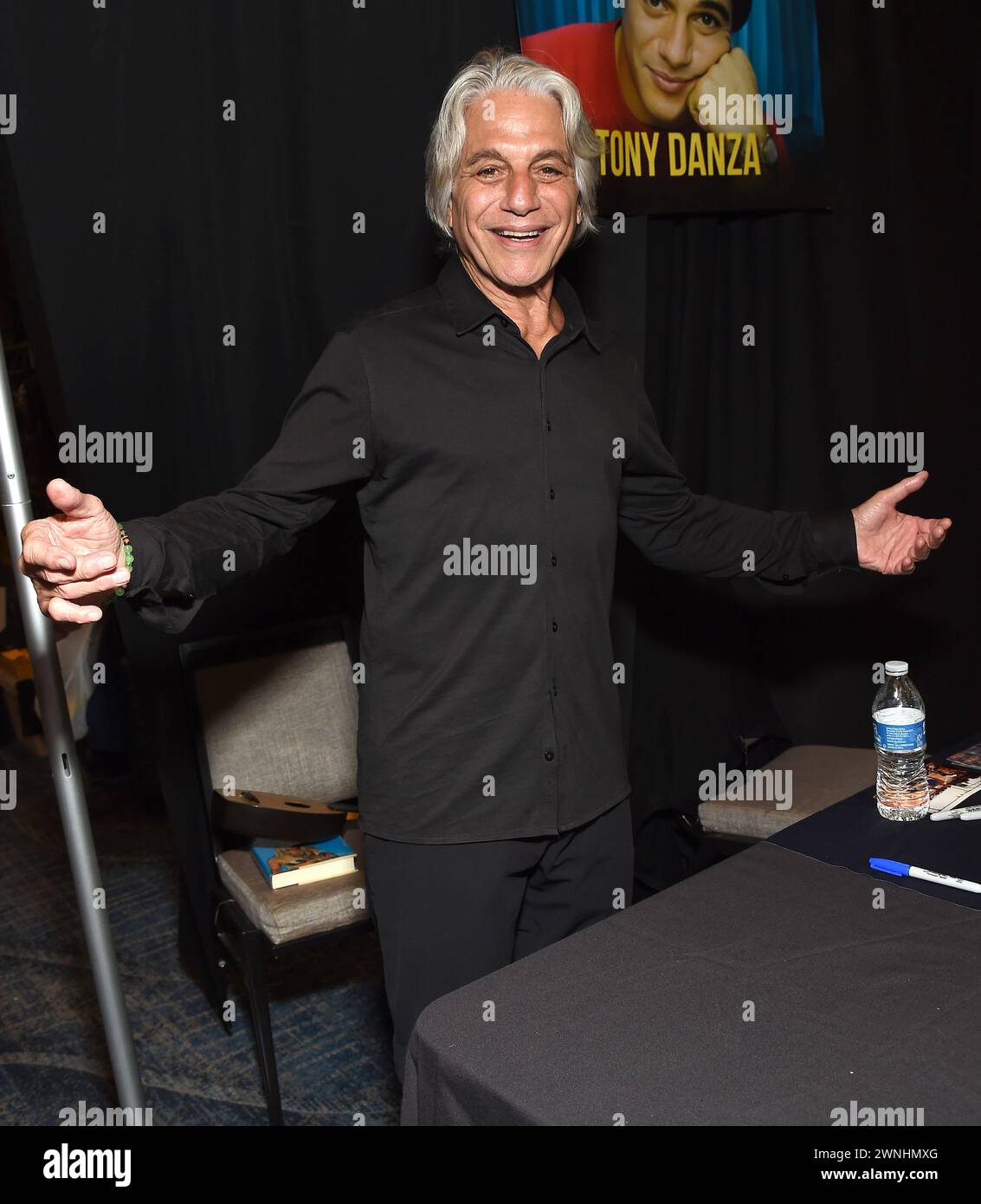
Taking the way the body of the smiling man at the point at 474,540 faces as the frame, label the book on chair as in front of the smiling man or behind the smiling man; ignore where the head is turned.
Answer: behind

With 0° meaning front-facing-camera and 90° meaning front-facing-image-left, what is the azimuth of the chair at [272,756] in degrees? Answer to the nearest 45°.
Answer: approximately 315°
